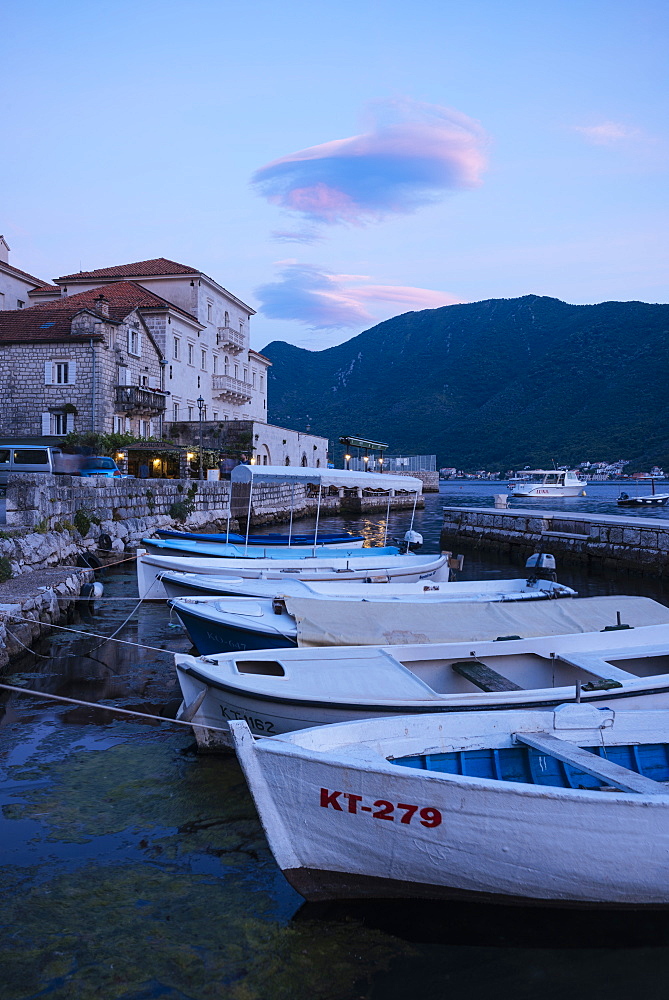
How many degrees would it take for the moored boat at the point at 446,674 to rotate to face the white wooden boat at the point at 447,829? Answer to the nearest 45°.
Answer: approximately 90° to its left

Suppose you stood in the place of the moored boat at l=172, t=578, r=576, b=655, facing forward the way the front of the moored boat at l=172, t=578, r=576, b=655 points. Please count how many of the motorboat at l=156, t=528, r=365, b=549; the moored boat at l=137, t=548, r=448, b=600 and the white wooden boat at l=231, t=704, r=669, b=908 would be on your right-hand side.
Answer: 2

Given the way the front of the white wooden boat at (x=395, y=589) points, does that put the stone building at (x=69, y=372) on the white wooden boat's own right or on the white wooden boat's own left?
on the white wooden boat's own right

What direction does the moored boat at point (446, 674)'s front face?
to the viewer's left

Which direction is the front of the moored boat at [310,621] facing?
to the viewer's left

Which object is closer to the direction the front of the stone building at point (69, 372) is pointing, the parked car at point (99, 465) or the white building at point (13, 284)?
the parked car

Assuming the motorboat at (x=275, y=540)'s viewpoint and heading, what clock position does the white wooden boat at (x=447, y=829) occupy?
The white wooden boat is roughly at 9 o'clock from the motorboat.

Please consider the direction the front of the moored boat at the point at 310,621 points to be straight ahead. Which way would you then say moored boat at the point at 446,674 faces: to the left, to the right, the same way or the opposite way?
the same way

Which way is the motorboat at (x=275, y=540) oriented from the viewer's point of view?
to the viewer's left

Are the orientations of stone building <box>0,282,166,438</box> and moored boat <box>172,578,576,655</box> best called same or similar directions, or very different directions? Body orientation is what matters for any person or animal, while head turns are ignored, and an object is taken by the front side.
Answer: very different directions

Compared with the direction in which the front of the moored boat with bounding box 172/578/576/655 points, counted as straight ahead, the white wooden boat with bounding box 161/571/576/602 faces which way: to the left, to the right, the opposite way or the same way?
the same way

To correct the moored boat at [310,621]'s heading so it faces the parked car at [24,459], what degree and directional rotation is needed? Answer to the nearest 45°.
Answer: approximately 45° to its right

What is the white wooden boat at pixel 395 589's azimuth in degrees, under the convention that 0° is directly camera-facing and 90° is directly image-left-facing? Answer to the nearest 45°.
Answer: approximately 90°

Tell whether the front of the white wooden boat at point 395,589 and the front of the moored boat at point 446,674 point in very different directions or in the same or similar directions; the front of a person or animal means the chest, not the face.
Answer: same or similar directions

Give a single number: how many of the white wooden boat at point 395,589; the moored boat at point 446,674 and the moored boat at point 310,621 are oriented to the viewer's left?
3

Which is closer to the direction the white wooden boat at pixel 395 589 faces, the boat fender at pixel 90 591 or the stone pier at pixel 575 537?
the boat fender

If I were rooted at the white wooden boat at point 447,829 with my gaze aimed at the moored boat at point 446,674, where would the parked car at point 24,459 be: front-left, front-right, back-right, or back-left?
front-left

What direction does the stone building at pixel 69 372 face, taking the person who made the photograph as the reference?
facing the viewer and to the right of the viewer

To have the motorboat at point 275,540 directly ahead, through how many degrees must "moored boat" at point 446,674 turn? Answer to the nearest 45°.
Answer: approximately 90° to its right
